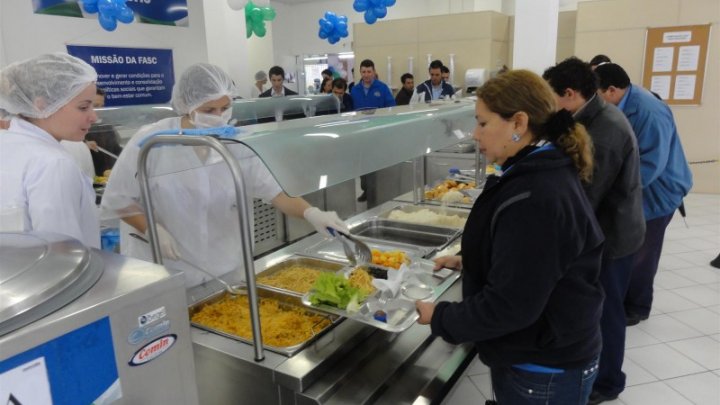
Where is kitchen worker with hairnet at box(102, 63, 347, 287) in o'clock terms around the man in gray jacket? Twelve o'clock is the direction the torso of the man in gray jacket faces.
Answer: The kitchen worker with hairnet is roughly at 11 o'clock from the man in gray jacket.

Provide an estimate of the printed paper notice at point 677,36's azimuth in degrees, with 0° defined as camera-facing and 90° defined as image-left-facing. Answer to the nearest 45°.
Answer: approximately 0°

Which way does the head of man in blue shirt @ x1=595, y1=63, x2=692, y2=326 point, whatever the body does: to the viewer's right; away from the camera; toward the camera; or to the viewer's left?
to the viewer's left

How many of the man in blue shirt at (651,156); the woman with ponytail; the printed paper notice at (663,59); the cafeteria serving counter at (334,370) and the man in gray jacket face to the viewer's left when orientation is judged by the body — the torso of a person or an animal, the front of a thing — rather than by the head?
3

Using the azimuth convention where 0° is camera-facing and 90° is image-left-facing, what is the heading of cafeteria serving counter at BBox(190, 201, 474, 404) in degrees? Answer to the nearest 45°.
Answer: approximately 315°

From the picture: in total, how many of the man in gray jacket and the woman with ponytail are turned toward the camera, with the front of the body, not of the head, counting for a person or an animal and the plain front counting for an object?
0

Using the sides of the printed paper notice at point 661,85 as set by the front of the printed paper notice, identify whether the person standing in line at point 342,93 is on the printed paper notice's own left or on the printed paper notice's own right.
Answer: on the printed paper notice's own right

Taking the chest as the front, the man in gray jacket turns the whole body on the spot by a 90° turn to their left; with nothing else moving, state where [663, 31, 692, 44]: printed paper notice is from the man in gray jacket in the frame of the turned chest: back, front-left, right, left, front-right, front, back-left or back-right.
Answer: back

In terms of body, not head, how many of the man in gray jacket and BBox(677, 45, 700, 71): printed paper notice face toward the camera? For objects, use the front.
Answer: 1

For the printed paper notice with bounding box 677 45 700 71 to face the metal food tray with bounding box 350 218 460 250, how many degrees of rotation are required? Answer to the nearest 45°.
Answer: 0° — it already faces it

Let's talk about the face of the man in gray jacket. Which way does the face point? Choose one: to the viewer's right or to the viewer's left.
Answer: to the viewer's left

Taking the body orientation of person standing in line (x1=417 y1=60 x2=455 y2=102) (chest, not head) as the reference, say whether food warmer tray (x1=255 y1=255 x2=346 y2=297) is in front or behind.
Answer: in front

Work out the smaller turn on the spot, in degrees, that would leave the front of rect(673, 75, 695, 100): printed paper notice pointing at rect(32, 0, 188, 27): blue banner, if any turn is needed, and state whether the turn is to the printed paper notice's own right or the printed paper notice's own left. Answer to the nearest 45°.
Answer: approximately 45° to the printed paper notice's own right
